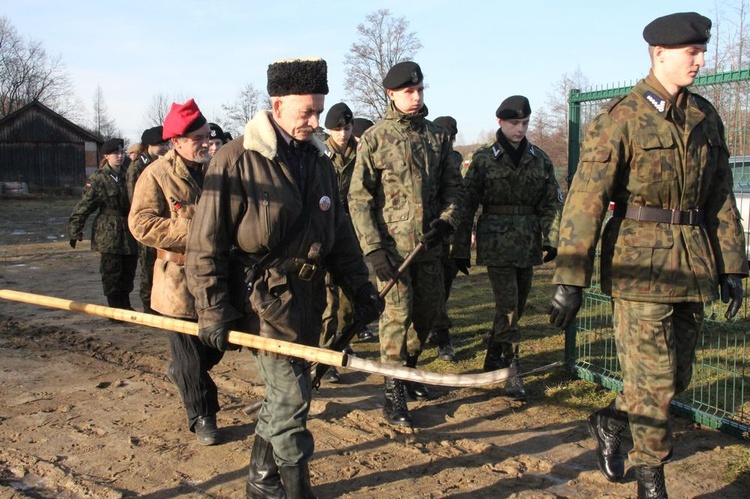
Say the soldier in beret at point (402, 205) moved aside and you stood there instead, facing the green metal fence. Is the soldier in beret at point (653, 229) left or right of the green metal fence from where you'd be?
right

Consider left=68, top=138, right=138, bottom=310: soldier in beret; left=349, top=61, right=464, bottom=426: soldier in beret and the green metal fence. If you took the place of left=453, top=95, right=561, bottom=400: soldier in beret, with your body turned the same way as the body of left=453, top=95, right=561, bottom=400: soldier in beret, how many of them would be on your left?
1

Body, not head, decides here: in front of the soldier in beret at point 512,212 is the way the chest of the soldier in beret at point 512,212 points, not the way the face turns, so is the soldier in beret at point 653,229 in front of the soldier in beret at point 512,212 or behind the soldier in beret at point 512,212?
in front

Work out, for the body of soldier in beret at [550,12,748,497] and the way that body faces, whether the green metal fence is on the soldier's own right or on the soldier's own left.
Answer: on the soldier's own left

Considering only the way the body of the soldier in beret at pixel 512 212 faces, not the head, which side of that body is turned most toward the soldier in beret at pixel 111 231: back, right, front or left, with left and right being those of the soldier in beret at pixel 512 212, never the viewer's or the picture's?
right

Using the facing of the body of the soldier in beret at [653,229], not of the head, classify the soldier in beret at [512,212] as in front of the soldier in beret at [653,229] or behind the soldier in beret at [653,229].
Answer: behind

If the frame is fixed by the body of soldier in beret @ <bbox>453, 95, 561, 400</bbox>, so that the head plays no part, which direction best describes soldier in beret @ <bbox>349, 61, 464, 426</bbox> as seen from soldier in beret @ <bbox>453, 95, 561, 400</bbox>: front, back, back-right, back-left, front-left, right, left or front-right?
front-right

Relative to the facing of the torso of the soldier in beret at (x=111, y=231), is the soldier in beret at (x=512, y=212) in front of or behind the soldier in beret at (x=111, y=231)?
in front
